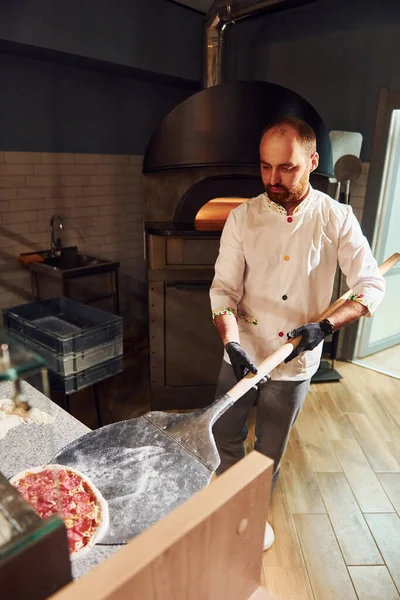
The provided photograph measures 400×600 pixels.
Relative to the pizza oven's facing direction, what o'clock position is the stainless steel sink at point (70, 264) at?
The stainless steel sink is roughly at 4 o'clock from the pizza oven.

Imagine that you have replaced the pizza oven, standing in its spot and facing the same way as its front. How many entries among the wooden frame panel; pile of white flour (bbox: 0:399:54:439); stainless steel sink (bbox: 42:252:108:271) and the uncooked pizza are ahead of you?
3

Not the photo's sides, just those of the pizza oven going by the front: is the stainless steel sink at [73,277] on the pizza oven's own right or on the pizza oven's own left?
on the pizza oven's own right

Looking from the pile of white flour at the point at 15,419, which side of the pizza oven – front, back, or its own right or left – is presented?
front

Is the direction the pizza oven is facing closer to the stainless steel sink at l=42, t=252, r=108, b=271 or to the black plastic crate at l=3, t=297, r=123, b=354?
the black plastic crate

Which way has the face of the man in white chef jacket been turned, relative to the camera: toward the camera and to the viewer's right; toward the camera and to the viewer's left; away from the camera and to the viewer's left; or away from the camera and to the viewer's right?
toward the camera and to the viewer's left

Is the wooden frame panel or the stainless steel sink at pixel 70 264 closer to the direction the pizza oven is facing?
the wooden frame panel

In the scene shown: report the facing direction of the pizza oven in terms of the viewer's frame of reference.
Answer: facing the viewer

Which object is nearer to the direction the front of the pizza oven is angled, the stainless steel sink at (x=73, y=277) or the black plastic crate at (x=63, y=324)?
the black plastic crate

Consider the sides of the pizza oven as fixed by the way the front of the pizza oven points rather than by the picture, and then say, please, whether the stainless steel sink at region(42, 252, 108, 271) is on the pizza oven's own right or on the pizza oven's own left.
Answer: on the pizza oven's own right

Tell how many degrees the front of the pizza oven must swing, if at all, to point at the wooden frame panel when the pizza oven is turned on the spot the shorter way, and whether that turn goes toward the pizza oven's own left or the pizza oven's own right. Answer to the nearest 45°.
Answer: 0° — it already faces it
